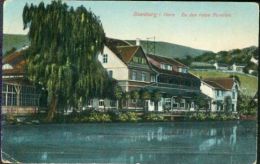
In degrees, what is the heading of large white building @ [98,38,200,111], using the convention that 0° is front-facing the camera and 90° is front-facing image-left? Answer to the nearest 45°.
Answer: approximately 315°

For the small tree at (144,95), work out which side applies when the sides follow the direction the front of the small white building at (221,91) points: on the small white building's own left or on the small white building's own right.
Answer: on the small white building's own right

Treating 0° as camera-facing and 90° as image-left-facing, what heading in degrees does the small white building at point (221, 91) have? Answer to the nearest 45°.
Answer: approximately 315°

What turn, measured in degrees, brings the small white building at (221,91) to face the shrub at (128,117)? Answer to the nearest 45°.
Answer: approximately 135° to its right

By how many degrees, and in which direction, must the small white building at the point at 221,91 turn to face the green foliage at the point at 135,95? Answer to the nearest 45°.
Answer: approximately 135° to its right
